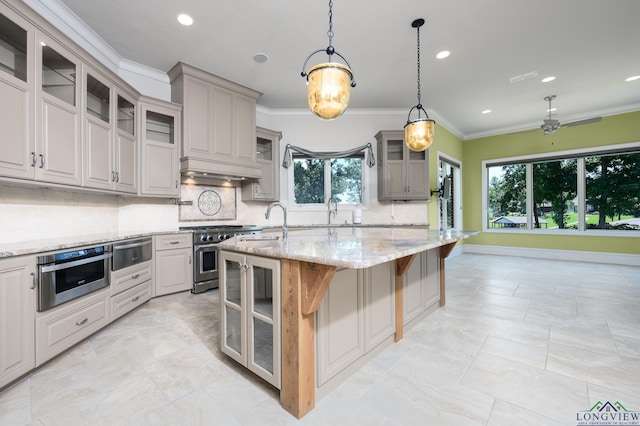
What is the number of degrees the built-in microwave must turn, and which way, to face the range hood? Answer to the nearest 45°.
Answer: approximately 90° to its left

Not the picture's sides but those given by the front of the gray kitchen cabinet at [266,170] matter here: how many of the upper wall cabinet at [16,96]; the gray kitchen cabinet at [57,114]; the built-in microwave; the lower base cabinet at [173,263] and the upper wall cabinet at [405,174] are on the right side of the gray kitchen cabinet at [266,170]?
4

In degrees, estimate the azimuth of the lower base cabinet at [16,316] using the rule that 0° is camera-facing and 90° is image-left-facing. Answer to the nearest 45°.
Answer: approximately 315°

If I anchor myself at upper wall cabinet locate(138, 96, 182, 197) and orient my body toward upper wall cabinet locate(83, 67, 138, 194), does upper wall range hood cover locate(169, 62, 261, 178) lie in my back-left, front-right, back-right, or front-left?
back-left

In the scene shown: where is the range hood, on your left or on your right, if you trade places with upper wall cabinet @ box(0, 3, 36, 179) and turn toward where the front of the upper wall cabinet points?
on your left
